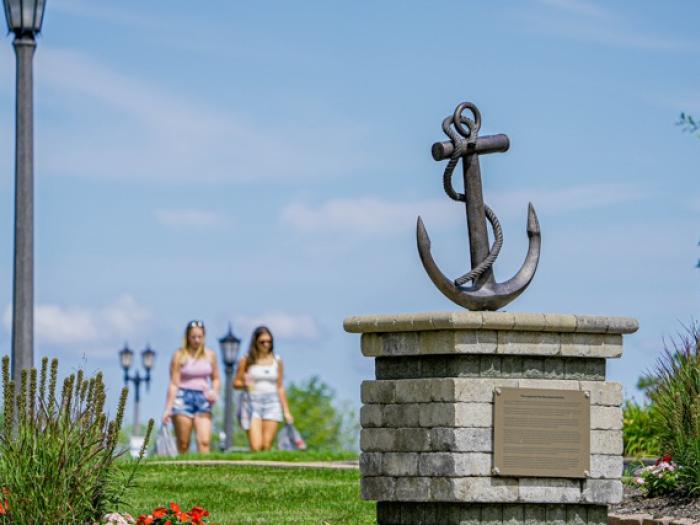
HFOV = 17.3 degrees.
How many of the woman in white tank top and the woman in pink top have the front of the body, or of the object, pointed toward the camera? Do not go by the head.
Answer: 2

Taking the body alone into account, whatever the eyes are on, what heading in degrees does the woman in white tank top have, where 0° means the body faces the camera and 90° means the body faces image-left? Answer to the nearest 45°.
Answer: approximately 0°

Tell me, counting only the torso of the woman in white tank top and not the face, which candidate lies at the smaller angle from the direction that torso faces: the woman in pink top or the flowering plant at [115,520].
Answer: the flowering plant

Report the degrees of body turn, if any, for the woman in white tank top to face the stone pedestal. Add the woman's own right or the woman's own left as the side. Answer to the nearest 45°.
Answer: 0° — they already face it

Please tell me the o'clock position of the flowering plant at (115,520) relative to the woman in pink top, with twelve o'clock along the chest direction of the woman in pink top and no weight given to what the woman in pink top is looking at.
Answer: The flowering plant is roughly at 12 o'clock from the woman in pink top.

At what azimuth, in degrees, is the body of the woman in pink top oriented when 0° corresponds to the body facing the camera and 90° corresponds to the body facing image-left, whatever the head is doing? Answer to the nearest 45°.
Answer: approximately 0°
